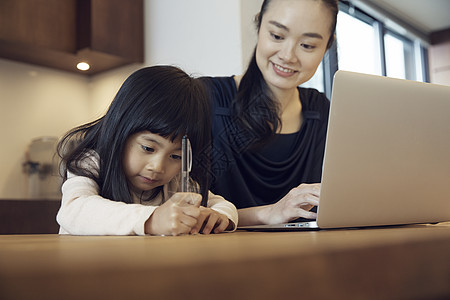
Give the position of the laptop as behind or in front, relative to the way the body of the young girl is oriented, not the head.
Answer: in front

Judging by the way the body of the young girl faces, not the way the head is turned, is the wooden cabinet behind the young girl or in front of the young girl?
behind

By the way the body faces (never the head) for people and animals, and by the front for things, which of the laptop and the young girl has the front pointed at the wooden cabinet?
the laptop

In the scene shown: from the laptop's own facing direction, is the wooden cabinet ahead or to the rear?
ahead

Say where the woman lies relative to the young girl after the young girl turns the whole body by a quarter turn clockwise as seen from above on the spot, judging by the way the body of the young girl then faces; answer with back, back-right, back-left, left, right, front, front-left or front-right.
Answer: back

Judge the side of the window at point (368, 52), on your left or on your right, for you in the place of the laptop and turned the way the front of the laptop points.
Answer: on your right

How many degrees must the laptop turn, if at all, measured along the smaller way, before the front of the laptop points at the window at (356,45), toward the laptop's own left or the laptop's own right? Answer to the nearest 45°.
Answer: approximately 45° to the laptop's own right

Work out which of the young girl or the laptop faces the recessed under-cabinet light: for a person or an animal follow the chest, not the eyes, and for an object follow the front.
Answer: the laptop

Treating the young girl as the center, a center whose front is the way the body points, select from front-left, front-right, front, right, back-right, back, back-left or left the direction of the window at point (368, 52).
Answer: left

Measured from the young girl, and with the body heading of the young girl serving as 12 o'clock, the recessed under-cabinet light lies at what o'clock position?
The recessed under-cabinet light is roughly at 7 o'clock from the young girl.

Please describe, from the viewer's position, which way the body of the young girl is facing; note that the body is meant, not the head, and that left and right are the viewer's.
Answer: facing the viewer and to the right of the viewer

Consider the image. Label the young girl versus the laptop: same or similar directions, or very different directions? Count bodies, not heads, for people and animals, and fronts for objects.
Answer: very different directions

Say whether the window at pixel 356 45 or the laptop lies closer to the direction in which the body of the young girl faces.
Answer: the laptop
